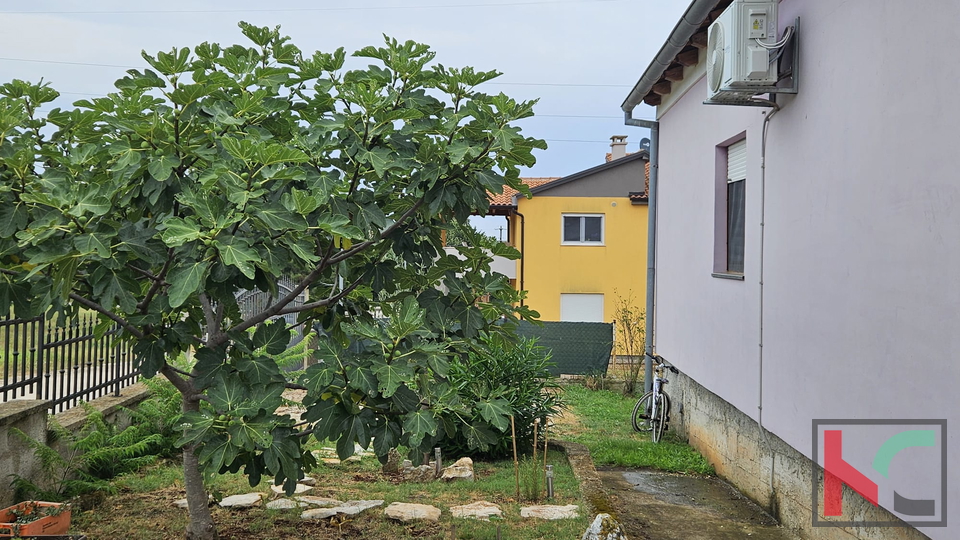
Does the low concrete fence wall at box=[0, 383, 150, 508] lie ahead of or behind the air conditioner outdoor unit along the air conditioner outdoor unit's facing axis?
ahead

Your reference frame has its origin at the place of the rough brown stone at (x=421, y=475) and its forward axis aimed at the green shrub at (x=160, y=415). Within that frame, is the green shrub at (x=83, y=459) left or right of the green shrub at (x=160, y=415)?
left

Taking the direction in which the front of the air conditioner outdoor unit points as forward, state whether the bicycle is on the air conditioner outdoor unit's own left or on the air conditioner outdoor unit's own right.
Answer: on the air conditioner outdoor unit's own right

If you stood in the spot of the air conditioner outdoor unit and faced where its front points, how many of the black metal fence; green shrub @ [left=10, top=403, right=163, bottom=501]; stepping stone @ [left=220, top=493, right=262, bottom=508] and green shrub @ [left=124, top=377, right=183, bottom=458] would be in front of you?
4

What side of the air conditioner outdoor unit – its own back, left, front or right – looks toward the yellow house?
right

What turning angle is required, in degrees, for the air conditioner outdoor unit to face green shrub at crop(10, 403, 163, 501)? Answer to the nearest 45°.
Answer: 0° — it already faces it

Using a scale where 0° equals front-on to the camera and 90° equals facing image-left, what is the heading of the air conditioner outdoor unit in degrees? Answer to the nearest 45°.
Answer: approximately 90°

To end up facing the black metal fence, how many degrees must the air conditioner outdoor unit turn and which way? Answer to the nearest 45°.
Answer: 0° — it already faces it
